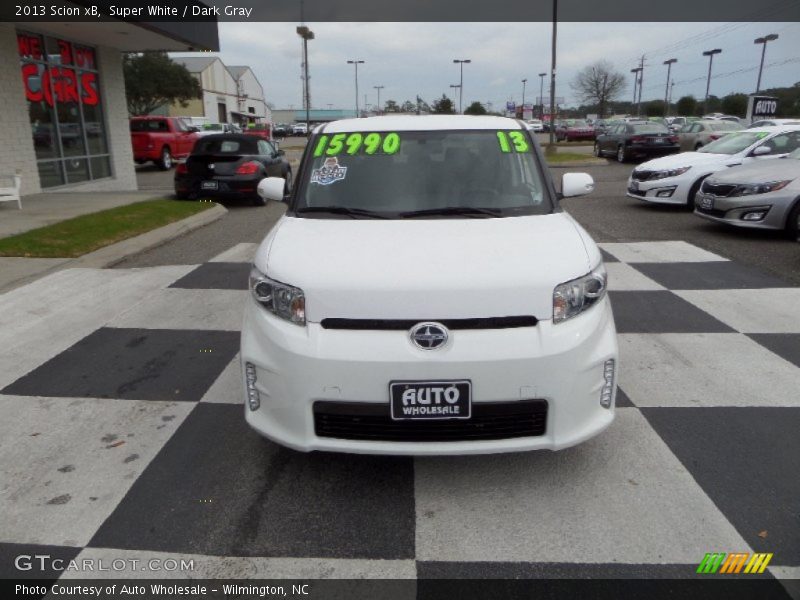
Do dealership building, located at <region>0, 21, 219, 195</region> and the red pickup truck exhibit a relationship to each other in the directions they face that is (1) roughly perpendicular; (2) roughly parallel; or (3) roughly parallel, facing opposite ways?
roughly perpendicular

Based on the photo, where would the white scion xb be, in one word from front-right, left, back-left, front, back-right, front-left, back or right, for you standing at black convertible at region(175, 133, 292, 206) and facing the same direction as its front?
back-right

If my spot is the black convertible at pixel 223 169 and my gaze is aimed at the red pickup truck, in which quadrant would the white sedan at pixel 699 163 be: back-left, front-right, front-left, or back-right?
back-right

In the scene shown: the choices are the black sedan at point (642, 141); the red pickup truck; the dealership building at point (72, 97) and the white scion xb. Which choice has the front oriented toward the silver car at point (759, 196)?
the dealership building

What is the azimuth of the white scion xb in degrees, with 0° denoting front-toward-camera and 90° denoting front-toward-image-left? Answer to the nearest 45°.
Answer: approximately 0°

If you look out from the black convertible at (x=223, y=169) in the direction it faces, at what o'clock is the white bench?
The white bench is roughly at 7 o'clock from the black convertible.

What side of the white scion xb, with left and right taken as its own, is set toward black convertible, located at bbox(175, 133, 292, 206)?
back

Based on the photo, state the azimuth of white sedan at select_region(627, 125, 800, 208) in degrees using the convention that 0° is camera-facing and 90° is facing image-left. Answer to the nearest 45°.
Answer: approximately 45°

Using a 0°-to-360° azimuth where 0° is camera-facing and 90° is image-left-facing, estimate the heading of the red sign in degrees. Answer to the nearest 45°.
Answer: approximately 315°

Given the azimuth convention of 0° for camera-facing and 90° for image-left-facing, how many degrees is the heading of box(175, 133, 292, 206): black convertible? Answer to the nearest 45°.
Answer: approximately 225°

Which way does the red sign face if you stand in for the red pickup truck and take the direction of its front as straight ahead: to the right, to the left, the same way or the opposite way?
to the right

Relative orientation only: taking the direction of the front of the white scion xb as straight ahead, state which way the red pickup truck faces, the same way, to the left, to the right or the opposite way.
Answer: the opposite way
